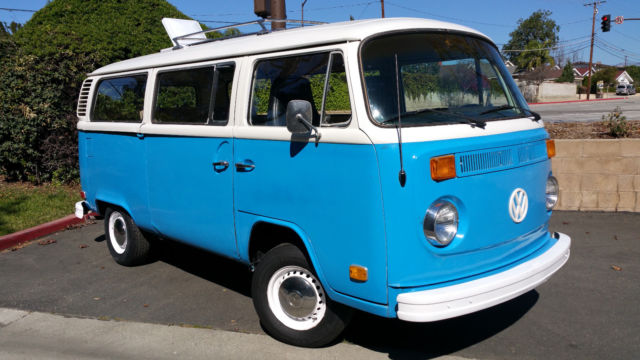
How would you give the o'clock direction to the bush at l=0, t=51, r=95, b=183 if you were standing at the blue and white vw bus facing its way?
The bush is roughly at 6 o'clock from the blue and white vw bus.

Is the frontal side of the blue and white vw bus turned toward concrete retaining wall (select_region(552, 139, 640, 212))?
no

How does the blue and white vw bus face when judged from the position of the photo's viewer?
facing the viewer and to the right of the viewer

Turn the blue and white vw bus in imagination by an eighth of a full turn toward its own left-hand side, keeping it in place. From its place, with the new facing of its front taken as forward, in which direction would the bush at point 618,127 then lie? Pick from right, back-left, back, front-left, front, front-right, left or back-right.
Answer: front-left

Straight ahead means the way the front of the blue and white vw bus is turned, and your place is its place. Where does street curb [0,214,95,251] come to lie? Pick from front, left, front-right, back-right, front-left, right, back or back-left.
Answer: back

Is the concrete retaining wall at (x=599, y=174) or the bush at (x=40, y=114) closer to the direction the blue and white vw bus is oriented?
the concrete retaining wall

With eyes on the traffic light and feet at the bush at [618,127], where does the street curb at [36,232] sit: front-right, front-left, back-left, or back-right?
back-left
